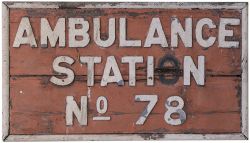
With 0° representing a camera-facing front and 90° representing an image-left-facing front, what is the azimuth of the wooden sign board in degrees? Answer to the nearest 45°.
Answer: approximately 0°
